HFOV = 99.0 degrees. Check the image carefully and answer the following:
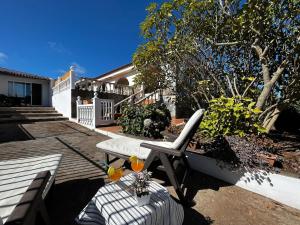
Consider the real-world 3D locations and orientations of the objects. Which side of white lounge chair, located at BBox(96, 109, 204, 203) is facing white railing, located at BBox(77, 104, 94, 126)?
front

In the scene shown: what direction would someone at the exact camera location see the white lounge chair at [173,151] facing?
facing away from the viewer and to the left of the viewer

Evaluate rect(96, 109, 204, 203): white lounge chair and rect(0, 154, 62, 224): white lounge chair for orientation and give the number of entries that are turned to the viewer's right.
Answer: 0

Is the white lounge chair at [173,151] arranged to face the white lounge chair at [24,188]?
no

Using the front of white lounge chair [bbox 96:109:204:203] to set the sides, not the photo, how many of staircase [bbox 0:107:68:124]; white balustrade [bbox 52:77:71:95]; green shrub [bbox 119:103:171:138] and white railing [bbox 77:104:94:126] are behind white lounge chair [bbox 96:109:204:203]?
0

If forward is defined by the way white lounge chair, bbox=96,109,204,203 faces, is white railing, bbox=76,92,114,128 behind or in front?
in front
